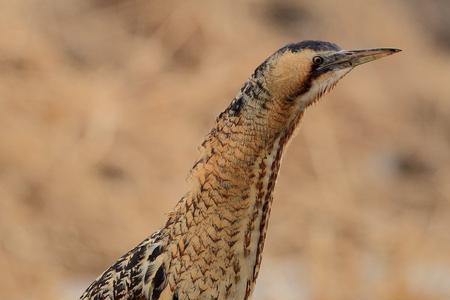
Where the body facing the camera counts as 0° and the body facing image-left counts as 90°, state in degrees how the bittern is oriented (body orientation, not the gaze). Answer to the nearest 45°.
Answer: approximately 270°
